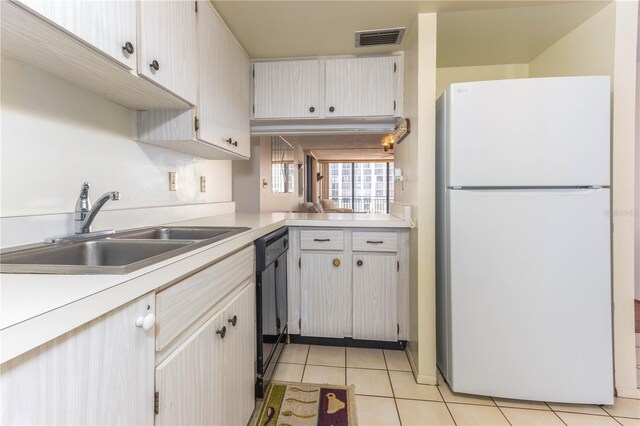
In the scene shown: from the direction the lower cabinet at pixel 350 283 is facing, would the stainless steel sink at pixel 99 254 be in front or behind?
in front

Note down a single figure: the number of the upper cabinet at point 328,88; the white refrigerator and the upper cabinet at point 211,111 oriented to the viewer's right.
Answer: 1

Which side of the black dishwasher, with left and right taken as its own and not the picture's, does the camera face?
right

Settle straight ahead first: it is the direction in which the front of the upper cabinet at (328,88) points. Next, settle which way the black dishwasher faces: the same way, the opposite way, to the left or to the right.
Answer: to the left

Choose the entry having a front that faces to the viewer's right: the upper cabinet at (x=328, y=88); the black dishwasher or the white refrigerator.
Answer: the black dishwasher

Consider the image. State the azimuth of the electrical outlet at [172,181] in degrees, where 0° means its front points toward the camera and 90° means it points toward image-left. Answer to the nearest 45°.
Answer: approximately 315°

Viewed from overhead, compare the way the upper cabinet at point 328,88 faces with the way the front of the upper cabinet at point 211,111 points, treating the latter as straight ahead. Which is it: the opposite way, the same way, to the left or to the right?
to the right

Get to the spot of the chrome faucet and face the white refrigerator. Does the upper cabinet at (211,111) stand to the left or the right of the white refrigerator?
left

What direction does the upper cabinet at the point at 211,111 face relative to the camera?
to the viewer's right
